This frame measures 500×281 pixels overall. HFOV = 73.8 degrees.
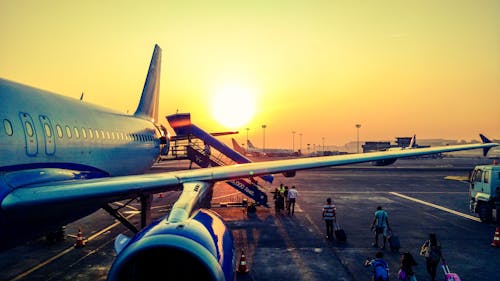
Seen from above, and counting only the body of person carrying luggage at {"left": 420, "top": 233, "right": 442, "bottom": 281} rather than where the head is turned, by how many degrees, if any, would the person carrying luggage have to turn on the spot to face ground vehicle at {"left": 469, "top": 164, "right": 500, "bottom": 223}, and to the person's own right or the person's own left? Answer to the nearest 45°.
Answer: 0° — they already face it

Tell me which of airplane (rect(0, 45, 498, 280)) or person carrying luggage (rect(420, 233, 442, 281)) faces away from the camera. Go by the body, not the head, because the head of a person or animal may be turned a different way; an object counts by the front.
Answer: the person carrying luggage

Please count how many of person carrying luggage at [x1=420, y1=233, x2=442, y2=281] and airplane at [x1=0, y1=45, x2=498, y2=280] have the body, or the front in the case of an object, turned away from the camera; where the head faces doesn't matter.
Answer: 1

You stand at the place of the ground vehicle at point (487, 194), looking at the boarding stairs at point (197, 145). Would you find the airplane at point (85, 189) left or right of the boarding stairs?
left

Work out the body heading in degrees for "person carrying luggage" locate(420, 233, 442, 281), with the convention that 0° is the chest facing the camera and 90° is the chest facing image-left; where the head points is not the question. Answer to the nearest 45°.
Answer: approximately 180°

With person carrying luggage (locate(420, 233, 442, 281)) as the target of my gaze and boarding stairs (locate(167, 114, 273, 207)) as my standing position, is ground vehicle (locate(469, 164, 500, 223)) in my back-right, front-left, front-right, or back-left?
front-left

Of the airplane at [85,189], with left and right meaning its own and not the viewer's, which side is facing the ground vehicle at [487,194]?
left

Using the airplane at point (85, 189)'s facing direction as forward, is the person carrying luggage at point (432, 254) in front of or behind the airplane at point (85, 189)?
behind

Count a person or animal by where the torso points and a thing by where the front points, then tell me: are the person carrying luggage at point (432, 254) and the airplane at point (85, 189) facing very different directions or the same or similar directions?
very different directions

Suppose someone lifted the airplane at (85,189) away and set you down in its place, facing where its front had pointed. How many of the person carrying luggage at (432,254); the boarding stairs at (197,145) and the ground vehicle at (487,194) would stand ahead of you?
0

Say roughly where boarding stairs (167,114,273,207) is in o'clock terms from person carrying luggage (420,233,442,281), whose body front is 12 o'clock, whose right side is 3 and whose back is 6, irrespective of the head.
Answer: The boarding stairs is roughly at 10 o'clock from the person carrying luggage.

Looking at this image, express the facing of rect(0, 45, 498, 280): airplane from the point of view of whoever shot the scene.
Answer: facing the viewer and to the left of the viewer
